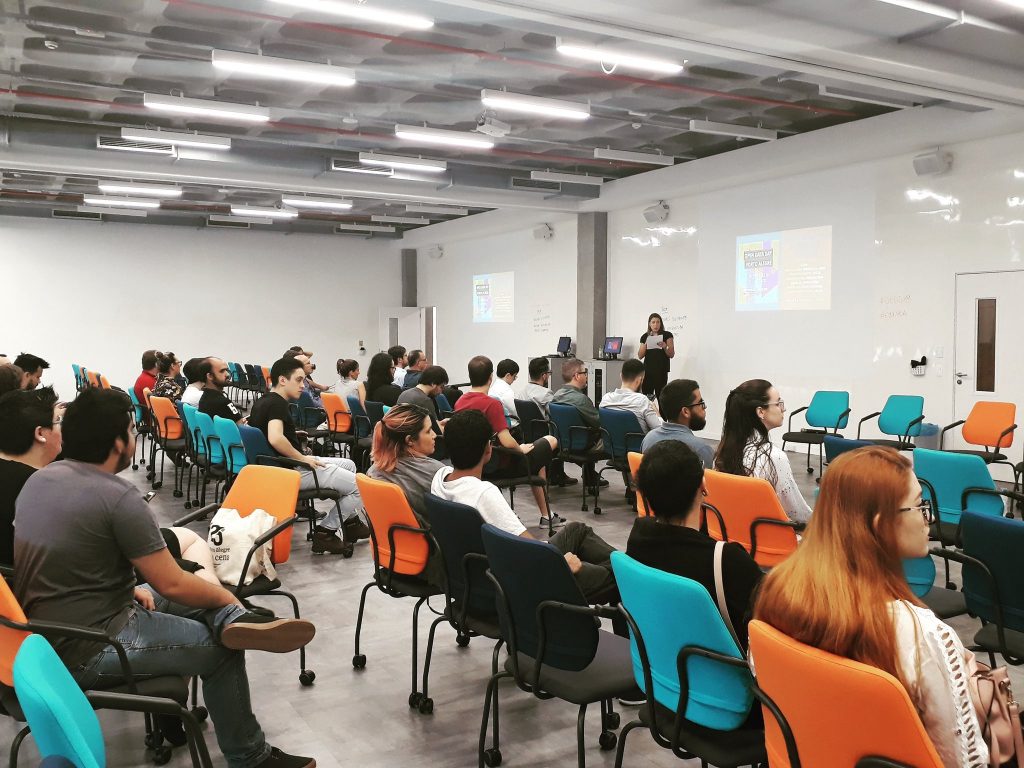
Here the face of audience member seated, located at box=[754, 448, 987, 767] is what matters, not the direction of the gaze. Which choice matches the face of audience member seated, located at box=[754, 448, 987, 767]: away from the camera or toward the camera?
away from the camera

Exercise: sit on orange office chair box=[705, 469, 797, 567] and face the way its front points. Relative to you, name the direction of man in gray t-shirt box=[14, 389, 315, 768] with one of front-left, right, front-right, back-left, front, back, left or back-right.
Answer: back

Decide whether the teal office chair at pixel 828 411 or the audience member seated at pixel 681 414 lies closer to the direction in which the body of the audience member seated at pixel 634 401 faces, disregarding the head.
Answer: the teal office chair

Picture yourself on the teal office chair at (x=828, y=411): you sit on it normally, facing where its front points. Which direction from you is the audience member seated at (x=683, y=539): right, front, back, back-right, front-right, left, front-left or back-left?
front-left

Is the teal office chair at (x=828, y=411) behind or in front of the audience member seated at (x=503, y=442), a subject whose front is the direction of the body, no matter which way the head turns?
in front

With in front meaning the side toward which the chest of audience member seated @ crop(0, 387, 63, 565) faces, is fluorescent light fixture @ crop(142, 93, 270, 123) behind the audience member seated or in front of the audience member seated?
in front

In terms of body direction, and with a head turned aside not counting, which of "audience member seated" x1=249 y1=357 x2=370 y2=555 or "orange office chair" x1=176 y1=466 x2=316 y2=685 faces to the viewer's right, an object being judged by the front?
the audience member seated

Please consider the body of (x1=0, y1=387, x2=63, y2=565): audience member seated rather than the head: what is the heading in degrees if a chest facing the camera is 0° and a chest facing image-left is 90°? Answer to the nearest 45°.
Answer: approximately 225°

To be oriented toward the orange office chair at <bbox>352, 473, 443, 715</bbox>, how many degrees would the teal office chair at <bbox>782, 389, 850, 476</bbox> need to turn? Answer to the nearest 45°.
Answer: approximately 45° to its left

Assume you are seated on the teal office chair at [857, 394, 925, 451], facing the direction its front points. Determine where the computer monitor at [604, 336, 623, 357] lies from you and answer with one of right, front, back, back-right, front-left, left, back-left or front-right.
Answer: right

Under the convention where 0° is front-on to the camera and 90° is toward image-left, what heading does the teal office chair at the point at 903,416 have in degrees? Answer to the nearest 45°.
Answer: approximately 45°

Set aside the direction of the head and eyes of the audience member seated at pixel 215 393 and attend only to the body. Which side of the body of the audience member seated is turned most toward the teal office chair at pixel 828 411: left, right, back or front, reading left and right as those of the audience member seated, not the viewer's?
front

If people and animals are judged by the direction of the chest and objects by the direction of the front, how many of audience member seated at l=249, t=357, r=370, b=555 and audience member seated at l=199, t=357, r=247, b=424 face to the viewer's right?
2

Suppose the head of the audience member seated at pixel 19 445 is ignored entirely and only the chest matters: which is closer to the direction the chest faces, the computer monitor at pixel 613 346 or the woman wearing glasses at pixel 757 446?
the computer monitor
